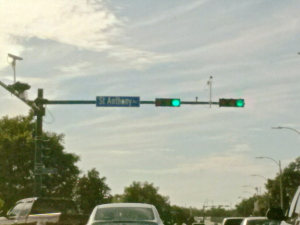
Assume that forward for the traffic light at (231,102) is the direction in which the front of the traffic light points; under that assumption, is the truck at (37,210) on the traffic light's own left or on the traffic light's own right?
on the traffic light's own right

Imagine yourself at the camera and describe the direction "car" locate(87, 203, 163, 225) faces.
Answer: facing away from the viewer

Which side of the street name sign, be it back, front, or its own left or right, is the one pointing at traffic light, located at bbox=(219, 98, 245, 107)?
left

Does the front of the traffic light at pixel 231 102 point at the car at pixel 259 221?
yes

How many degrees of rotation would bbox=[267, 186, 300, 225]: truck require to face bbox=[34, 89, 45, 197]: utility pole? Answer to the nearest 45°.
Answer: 0° — it already faces it

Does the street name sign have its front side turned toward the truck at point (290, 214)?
yes

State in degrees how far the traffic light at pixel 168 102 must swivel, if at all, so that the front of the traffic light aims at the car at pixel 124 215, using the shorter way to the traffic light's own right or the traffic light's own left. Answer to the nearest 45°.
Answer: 0° — it already faces it

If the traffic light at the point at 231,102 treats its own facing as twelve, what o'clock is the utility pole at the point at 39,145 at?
The utility pole is roughly at 3 o'clock from the traffic light.

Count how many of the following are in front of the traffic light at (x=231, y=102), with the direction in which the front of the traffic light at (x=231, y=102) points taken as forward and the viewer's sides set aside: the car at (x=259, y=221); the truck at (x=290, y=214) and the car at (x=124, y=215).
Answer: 3

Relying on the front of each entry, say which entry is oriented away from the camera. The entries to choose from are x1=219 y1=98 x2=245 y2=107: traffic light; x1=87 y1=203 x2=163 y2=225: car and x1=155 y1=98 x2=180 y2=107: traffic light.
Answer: the car

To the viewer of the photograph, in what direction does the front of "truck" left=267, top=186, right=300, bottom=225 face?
facing away from the viewer and to the left of the viewer

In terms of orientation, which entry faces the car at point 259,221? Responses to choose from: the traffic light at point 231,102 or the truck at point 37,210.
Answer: the traffic light

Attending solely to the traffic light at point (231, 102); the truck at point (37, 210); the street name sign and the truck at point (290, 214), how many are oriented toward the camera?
2

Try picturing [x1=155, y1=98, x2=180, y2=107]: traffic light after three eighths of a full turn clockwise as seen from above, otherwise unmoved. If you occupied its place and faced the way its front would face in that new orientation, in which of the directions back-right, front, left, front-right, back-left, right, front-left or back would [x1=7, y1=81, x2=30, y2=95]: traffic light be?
front-left

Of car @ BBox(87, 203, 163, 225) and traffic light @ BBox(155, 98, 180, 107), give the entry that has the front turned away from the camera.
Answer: the car
